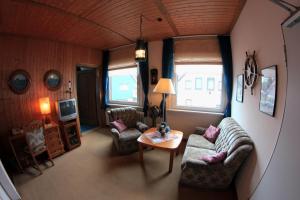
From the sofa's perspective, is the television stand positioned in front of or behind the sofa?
in front

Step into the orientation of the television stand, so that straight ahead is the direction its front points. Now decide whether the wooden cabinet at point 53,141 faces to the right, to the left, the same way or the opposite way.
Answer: the same way

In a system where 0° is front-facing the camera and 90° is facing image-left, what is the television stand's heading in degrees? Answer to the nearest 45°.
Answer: approximately 315°

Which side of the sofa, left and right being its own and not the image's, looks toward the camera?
left

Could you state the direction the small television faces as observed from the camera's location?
facing the viewer and to the right of the viewer

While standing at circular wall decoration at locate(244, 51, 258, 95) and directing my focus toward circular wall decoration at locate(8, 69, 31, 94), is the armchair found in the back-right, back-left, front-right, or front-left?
front-right

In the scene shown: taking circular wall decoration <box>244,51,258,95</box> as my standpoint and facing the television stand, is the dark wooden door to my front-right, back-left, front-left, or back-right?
front-right

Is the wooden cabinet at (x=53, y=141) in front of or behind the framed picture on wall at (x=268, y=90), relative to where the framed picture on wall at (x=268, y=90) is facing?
in front

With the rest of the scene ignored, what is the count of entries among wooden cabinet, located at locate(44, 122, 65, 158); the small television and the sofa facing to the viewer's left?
1

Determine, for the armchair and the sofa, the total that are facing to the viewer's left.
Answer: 1

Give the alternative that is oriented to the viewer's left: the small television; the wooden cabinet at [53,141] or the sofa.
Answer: the sofa

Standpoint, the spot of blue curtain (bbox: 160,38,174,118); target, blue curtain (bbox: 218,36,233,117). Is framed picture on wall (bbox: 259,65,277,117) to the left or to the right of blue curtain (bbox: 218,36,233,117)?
right

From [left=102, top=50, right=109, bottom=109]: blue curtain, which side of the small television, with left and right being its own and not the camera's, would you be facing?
left

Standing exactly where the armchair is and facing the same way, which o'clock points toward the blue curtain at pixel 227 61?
The blue curtain is roughly at 11 o'clock from the armchair.
